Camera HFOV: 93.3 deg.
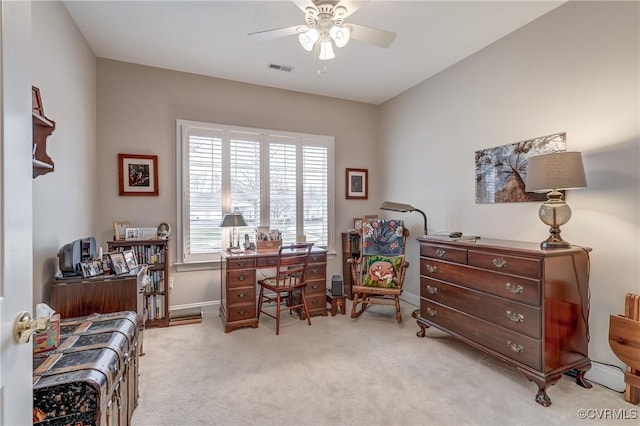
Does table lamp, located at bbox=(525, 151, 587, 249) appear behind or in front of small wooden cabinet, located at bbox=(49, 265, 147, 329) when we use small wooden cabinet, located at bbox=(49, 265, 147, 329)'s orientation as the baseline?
in front

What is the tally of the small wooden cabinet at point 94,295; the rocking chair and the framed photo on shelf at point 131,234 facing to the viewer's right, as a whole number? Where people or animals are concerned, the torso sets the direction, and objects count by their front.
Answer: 1

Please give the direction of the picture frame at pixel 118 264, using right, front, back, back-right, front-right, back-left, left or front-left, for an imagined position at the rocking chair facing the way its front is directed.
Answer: front-right

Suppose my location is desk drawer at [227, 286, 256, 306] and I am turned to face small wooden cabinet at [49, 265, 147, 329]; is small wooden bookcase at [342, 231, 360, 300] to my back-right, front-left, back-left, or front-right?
back-left

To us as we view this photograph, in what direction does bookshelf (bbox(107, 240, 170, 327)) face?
facing the viewer

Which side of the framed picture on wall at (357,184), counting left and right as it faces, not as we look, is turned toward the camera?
front

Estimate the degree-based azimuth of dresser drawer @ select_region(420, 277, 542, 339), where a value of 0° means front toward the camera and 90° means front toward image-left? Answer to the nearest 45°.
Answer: approximately 45°

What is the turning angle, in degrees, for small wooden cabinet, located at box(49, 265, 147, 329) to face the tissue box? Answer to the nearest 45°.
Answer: approximately 90° to its right

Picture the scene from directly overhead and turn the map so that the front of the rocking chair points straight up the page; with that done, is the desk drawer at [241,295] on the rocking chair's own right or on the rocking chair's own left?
on the rocking chair's own right

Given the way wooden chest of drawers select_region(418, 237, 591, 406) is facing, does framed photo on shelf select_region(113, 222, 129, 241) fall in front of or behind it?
in front

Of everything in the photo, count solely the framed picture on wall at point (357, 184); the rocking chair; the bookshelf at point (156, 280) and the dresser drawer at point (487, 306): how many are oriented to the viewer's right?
0

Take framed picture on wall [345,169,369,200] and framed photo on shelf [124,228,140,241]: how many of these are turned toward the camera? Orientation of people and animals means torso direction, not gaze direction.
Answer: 2

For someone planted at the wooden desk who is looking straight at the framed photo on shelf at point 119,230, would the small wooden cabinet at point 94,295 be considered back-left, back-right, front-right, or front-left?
front-left

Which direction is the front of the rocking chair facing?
toward the camera

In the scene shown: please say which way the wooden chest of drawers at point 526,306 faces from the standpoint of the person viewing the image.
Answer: facing the viewer and to the left of the viewer
